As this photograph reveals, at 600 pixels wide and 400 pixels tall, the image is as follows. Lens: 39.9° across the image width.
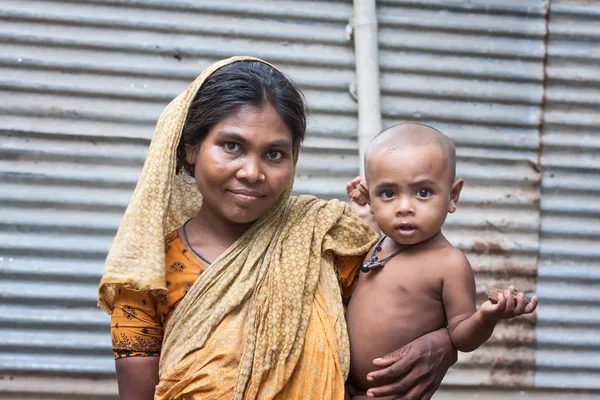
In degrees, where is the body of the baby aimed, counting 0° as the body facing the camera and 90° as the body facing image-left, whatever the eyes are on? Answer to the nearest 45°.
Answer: approximately 45°

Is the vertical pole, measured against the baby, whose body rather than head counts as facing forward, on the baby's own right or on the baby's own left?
on the baby's own right
